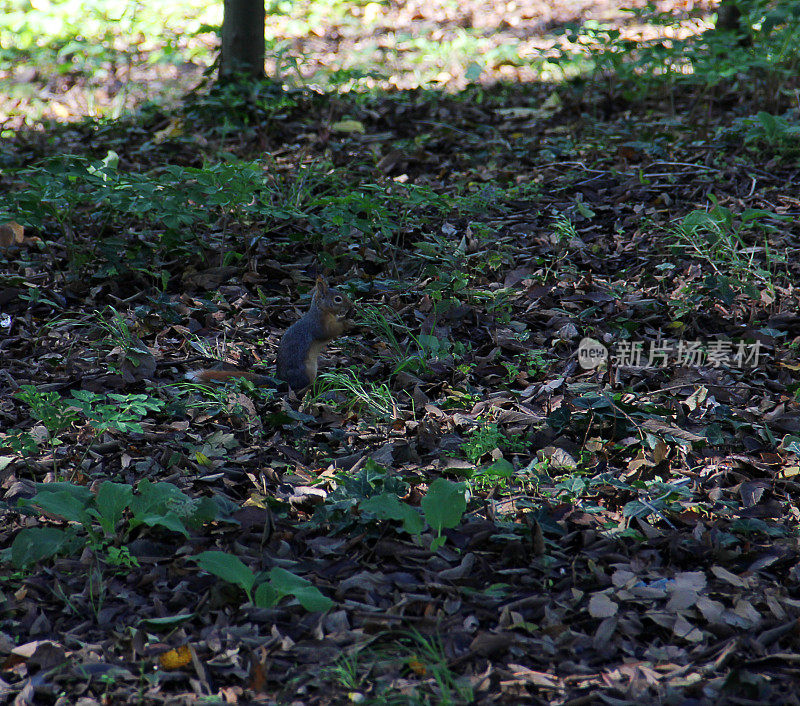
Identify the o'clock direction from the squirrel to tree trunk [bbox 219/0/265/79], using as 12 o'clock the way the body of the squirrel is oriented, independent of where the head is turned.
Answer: The tree trunk is roughly at 9 o'clock from the squirrel.

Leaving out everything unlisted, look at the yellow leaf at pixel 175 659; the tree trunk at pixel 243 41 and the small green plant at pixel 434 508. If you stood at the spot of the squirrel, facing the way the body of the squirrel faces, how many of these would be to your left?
1

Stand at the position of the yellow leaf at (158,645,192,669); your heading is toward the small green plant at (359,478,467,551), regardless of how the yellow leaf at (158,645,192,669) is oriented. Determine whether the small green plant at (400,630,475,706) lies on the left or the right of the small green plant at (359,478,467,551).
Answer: right

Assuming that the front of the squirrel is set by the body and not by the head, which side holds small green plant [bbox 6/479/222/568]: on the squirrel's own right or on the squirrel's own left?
on the squirrel's own right

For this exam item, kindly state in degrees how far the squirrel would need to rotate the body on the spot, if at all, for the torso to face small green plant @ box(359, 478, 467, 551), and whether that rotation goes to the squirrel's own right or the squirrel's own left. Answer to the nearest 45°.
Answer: approximately 90° to the squirrel's own right

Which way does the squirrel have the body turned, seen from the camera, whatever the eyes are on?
to the viewer's right

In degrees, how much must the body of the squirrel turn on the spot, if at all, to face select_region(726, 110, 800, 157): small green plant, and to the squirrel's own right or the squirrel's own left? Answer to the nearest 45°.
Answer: approximately 45° to the squirrel's own left

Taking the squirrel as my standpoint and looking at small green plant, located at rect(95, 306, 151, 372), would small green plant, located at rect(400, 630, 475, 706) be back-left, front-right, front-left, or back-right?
back-left

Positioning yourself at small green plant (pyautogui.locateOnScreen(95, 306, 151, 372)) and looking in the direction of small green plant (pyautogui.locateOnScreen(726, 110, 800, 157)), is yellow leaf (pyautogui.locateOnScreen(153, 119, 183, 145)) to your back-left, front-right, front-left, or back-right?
front-left

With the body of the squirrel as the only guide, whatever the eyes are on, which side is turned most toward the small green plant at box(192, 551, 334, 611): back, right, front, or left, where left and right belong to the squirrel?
right
